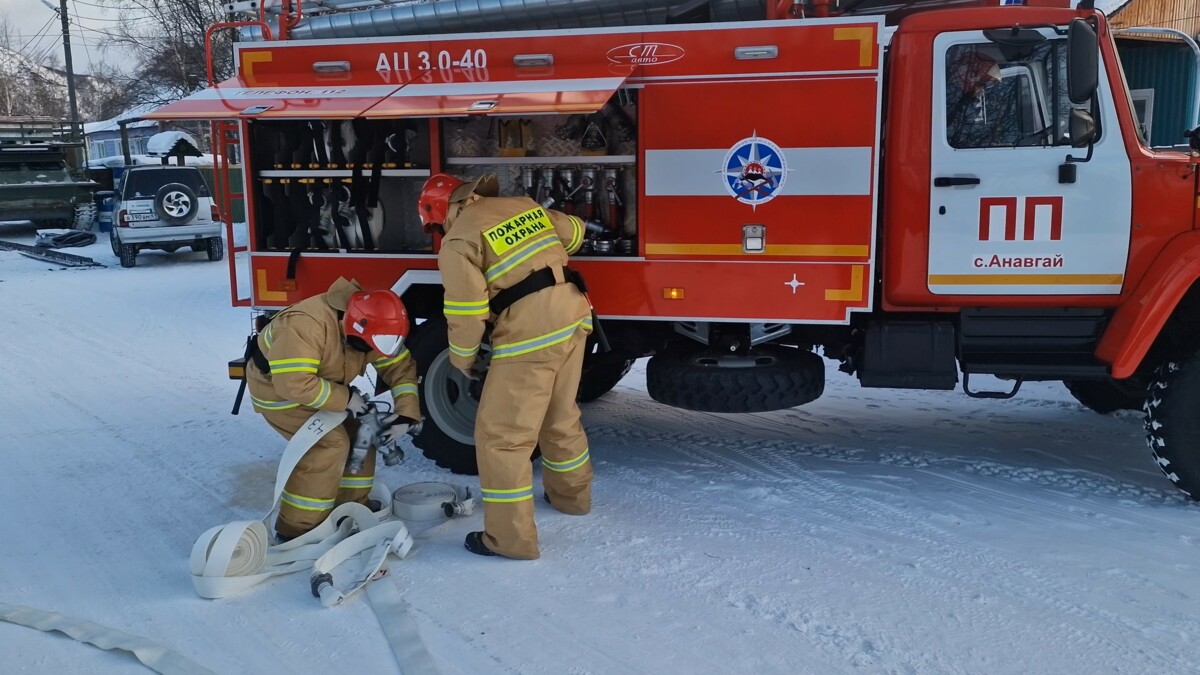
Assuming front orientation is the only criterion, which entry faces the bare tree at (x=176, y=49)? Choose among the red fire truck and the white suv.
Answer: the white suv

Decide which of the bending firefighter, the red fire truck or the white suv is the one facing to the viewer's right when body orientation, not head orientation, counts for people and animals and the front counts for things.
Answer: the red fire truck

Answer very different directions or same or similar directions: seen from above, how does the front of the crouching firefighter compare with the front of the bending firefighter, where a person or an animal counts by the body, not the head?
very different directions

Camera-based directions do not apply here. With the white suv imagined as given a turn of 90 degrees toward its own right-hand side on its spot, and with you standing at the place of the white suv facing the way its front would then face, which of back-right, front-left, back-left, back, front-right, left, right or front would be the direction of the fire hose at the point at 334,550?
right

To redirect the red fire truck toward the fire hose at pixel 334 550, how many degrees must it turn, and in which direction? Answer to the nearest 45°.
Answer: approximately 135° to its right

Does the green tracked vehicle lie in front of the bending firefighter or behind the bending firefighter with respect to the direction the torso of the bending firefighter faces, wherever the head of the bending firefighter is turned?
in front

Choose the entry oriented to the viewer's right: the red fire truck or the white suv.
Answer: the red fire truck

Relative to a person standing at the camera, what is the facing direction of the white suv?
facing away from the viewer

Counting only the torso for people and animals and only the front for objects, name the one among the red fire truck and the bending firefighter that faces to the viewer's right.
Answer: the red fire truck

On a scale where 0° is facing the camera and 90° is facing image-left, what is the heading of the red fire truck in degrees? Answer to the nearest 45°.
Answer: approximately 270°

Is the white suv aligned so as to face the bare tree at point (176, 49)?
yes

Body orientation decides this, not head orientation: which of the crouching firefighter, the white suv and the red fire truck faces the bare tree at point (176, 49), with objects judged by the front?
the white suv

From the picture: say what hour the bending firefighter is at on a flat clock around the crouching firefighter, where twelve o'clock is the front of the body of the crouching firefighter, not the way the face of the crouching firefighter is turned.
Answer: The bending firefighter is roughly at 11 o'clock from the crouching firefighter.

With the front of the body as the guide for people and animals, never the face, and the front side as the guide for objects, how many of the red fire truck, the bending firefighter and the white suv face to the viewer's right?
1

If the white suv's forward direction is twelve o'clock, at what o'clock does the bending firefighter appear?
The bending firefighter is roughly at 6 o'clock from the white suv.

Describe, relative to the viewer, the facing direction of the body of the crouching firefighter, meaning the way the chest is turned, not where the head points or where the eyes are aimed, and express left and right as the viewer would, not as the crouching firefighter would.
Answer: facing the viewer and to the right of the viewer
